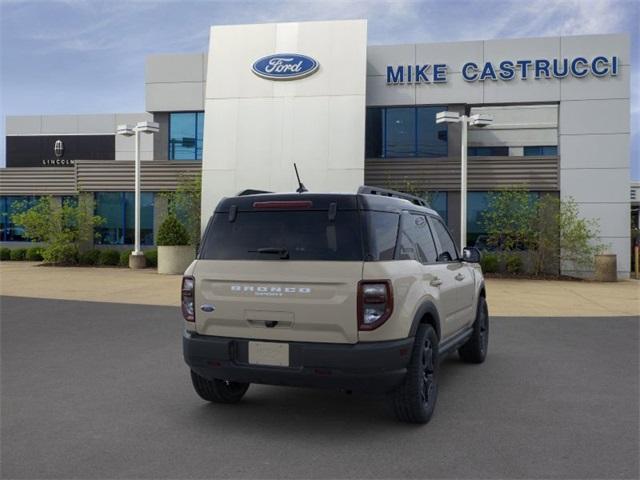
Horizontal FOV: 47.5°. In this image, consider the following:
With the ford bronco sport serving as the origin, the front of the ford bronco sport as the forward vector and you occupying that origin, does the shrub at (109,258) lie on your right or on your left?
on your left

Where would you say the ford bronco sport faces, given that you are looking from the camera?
facing away from the viewer and to the right of the viewer

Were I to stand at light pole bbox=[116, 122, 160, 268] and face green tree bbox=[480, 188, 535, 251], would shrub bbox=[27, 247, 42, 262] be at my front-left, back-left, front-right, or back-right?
back-left

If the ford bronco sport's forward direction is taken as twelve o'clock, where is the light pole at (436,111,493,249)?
The light pole is roughly at 11 o'clock from the ford bronco sport.

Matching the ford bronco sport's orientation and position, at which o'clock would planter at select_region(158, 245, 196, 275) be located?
The planter is roughly at 10 o'clock from the ford bronco sport.

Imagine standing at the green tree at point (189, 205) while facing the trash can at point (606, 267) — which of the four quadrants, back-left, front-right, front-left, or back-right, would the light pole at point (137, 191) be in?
back-right

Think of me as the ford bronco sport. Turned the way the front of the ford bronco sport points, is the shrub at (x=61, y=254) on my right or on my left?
on my left

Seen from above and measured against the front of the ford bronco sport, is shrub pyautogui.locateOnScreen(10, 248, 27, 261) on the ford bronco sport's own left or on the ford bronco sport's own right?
on the ford bronco sport's own left

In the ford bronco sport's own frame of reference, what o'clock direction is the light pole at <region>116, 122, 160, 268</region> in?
The light pole is roughly at 10 o'clock from the ford bronco sport.

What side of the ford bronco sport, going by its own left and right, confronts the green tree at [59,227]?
left

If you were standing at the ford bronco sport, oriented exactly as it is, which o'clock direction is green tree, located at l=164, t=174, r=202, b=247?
The green tree is roughly at 10 o'clock from the ford bronco sport.

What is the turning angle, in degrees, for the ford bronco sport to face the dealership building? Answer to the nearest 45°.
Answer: approximately 45° to its left
